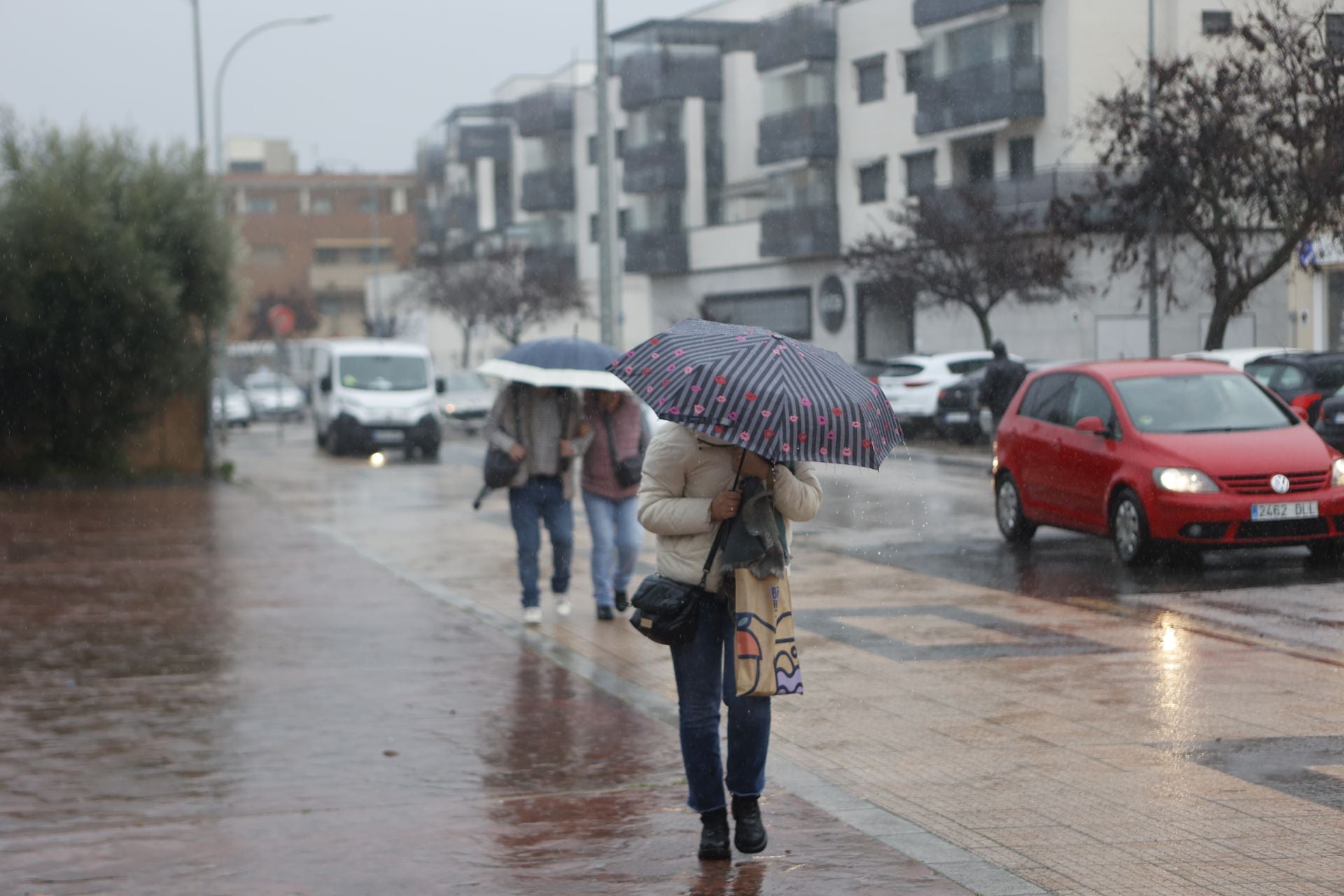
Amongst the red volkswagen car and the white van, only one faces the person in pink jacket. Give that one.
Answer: the white van

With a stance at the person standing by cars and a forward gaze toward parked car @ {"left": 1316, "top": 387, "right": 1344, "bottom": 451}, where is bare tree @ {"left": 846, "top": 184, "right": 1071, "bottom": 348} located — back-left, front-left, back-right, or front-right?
back-left

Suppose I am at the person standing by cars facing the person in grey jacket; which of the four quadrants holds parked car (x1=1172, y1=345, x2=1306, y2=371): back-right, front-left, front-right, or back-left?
back-left

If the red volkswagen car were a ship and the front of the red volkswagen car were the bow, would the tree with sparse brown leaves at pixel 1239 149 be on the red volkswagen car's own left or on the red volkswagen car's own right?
on the red volkswagen car's own left

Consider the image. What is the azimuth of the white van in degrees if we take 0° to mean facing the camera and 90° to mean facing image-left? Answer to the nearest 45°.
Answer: approximately 0°

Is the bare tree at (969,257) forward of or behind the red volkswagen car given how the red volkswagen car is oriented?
behind

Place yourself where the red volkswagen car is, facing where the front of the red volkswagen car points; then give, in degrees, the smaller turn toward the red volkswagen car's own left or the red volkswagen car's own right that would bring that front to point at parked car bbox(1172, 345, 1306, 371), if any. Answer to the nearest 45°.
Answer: approximately 135° to the red volkswagen car's own left
